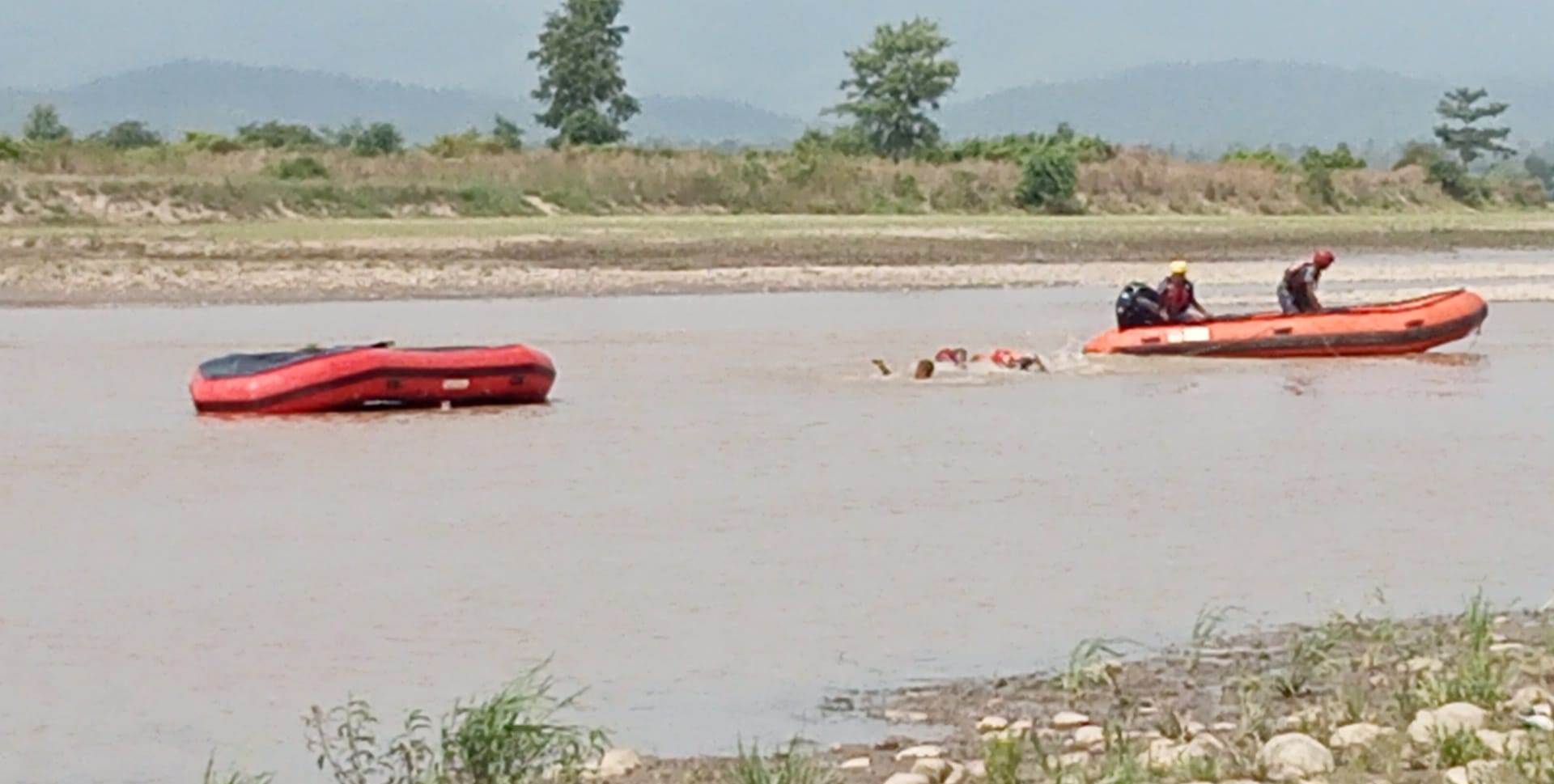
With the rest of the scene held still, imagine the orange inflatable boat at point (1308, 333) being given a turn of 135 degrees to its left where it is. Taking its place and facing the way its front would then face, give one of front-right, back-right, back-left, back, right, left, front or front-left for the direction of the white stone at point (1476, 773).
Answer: back-left

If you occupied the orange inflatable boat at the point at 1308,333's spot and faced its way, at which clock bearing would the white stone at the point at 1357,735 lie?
The white stone is roughly at 3 o'clock from the orange inflatable boat.

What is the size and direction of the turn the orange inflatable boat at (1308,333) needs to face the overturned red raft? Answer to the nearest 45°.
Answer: approximately 135° to its right

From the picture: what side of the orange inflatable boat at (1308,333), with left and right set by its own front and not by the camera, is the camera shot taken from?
right
